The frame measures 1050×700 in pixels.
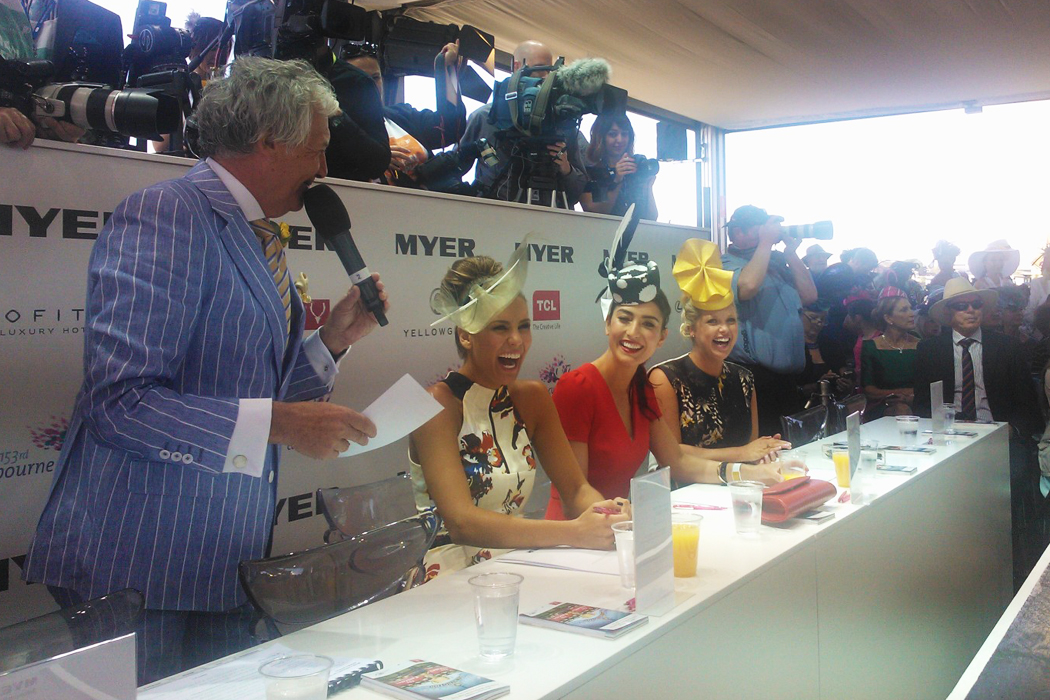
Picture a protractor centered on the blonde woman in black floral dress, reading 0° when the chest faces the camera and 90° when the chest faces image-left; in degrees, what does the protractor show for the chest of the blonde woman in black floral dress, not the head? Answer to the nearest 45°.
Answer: approximately 315°

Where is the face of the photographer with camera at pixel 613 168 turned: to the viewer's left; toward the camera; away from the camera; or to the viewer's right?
toward the camera

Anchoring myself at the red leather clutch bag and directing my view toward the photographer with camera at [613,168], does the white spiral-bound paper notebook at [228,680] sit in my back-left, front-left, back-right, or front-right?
back-left

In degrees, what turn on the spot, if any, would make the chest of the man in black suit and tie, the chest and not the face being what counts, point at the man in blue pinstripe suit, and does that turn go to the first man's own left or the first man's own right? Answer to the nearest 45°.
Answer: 0° — they already face them

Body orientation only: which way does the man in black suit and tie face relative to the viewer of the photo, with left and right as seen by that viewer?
facing the viewer

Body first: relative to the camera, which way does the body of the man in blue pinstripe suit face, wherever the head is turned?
to the viewer's right

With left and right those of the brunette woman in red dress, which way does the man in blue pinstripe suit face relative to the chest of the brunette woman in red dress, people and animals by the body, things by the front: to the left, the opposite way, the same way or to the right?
to the left

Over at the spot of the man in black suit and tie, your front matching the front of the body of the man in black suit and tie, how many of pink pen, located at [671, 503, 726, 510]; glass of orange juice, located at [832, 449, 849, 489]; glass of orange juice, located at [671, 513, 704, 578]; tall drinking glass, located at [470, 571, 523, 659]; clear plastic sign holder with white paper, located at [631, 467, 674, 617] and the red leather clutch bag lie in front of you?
6

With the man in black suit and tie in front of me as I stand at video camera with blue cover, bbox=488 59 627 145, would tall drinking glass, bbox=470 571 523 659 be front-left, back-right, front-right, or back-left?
back-right

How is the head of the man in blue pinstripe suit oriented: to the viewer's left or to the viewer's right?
to the viewer's right

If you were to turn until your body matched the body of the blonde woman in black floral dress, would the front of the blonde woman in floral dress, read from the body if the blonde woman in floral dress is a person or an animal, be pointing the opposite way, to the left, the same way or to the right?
the same way

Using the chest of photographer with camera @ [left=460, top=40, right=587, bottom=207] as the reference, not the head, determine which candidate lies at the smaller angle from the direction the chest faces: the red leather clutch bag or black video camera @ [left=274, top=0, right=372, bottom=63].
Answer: the red leather clutch bag

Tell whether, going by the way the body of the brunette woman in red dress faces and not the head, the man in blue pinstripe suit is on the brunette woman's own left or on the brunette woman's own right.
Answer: on the brunette woman's own right

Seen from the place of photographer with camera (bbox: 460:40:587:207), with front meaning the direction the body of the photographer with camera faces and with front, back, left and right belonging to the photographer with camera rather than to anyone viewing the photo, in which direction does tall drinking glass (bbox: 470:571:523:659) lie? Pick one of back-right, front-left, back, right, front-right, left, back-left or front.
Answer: front-right
